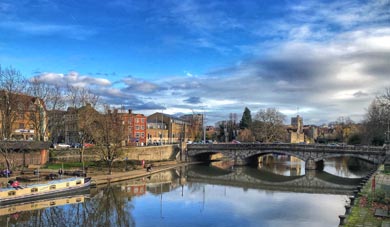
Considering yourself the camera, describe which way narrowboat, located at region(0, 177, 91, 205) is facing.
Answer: facing away from the viewer and to the right of the viewer
